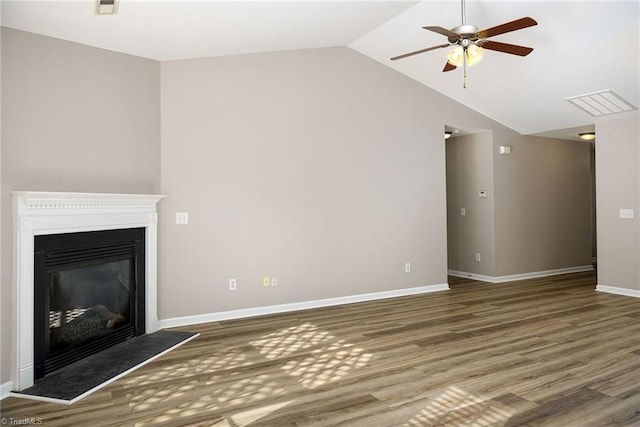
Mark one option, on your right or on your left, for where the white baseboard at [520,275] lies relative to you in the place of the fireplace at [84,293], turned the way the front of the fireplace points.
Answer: on your left

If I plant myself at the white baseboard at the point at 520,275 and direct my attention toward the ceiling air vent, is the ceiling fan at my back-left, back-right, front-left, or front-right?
front-right

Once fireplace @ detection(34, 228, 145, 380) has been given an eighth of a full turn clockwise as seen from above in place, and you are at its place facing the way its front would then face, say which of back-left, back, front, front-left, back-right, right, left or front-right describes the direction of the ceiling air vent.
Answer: left

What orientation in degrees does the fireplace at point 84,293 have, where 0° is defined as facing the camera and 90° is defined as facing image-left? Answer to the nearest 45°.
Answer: approximately 315°

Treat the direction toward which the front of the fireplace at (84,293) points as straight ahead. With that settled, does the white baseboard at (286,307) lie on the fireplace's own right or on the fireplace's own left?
on the fireplace's own left

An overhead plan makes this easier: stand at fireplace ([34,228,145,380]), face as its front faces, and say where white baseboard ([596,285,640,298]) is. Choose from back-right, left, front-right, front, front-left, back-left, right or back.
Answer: front-left
